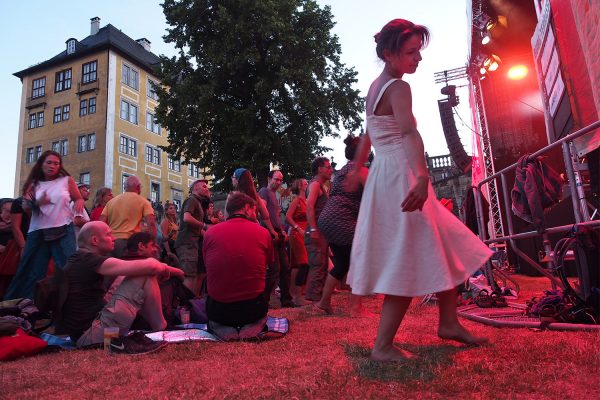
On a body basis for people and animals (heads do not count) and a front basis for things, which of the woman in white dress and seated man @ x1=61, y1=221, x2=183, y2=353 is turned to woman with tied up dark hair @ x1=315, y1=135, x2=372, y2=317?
the seated man

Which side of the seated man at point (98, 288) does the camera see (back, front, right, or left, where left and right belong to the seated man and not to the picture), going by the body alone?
right

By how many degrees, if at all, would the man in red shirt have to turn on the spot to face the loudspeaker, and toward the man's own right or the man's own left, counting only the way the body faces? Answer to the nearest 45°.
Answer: approximately 45° to the man's own right

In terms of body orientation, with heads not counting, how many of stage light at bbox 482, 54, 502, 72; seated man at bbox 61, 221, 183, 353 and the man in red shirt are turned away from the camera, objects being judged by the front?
1

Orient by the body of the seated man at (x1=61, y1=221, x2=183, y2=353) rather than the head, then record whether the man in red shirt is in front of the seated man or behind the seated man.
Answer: in front

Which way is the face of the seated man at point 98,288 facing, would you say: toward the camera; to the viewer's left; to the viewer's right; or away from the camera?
to the viewer's right

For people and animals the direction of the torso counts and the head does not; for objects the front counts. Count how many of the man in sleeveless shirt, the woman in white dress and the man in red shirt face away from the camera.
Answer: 1

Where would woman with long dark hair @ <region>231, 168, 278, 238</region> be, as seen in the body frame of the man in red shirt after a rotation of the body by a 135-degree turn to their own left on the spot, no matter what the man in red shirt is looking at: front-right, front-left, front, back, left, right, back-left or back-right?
back-right

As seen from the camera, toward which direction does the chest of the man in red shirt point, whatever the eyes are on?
away from the camera

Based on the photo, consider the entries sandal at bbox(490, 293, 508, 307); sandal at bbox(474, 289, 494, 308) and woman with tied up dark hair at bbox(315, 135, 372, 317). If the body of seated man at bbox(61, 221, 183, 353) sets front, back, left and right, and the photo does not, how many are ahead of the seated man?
3

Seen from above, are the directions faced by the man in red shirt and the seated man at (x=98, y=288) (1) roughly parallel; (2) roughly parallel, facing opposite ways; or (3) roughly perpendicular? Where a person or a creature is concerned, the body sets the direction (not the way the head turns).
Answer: roughly perpendicular
